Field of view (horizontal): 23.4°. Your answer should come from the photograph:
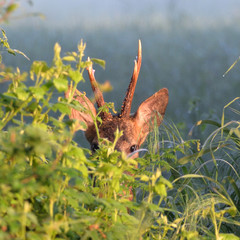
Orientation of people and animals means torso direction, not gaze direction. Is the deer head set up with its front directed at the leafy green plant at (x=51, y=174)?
yes

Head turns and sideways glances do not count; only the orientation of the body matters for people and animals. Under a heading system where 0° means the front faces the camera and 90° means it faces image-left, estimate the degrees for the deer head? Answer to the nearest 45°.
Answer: approximately 0°
